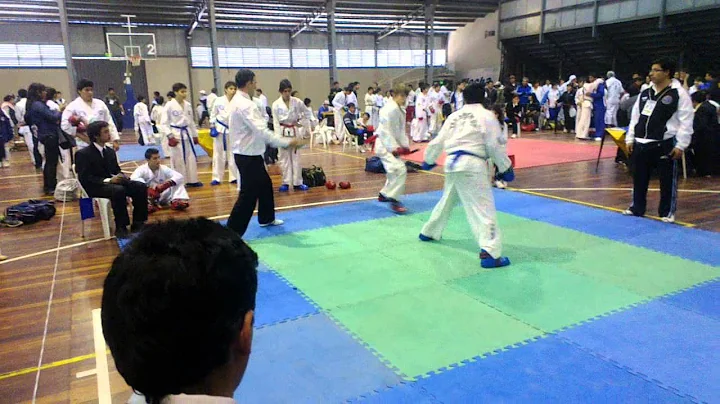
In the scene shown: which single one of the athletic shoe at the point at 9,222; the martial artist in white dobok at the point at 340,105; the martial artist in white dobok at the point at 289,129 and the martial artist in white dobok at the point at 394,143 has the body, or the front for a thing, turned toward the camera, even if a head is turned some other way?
the martial artist in white dobok at the point at 289,129

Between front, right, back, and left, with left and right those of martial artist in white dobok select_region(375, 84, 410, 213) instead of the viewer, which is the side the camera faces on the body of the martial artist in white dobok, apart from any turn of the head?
right

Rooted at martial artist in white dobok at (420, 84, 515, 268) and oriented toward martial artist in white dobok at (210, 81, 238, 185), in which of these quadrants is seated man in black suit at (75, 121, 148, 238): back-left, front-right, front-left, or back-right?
front-left

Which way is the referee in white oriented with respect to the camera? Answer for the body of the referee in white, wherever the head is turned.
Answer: to the viewer's right

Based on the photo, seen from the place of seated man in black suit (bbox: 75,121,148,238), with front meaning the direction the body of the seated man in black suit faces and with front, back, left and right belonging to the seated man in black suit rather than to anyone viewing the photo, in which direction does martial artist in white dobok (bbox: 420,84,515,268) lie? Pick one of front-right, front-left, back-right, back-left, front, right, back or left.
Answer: front

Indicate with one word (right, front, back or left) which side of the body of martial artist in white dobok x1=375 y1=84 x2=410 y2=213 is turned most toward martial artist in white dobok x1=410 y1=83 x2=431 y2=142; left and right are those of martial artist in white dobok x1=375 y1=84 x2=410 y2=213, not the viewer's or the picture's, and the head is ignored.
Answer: left

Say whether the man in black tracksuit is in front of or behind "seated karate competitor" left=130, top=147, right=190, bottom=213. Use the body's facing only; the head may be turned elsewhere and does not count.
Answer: in front

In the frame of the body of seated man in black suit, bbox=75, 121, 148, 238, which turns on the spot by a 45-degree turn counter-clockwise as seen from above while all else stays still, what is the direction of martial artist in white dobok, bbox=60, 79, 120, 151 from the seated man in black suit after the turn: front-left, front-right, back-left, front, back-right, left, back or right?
left

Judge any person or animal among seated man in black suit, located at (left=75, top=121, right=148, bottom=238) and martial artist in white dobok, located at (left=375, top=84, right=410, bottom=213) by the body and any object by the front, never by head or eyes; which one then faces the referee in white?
the seated man in black suit

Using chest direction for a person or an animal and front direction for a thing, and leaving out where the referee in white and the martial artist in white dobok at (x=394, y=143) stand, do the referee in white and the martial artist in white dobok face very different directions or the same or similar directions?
same or similar directions

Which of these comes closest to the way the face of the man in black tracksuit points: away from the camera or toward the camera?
toward the camera

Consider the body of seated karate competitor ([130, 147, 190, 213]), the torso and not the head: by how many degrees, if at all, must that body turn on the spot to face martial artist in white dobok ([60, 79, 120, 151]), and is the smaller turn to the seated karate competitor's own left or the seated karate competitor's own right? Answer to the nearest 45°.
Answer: approximately 180°

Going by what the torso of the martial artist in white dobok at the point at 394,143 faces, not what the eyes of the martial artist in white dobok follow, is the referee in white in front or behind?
behind
